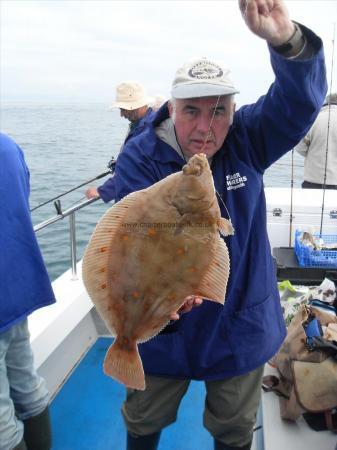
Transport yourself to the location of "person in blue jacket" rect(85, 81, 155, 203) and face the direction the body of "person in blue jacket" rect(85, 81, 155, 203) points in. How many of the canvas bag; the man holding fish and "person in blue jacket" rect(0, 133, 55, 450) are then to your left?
3

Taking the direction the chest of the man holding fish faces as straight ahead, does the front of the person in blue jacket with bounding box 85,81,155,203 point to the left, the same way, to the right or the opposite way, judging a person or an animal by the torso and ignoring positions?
to the right

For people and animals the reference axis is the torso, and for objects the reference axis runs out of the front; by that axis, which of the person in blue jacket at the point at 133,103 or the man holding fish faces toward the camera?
the man holding fish

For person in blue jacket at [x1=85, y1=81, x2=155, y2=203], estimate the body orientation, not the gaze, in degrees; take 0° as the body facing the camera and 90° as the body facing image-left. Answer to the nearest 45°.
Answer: approximately 90°

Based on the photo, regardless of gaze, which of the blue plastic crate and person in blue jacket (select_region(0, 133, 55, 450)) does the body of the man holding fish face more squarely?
the person in blue jacket

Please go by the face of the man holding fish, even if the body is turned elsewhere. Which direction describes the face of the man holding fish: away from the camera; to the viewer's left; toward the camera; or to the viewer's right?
toward the camera

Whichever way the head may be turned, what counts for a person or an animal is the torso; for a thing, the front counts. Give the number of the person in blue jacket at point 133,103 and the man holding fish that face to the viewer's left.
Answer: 1

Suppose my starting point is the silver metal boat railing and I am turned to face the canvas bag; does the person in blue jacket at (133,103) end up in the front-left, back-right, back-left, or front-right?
back-left

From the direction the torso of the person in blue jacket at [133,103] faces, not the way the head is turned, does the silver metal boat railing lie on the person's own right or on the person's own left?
on the person's own left

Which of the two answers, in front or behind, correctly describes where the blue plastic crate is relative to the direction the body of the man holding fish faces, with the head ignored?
behind

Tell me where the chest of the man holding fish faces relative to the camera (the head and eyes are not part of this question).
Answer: toward the camera

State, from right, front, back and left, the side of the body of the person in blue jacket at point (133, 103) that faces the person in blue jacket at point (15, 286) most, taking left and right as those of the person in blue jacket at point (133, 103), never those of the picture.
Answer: left

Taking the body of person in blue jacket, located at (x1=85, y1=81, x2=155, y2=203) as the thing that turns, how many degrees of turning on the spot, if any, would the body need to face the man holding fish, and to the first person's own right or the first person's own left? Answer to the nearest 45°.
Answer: approximately 90° to the first person's own left

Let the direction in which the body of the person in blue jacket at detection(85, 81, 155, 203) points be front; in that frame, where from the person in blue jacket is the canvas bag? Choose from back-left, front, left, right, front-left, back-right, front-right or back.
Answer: left
